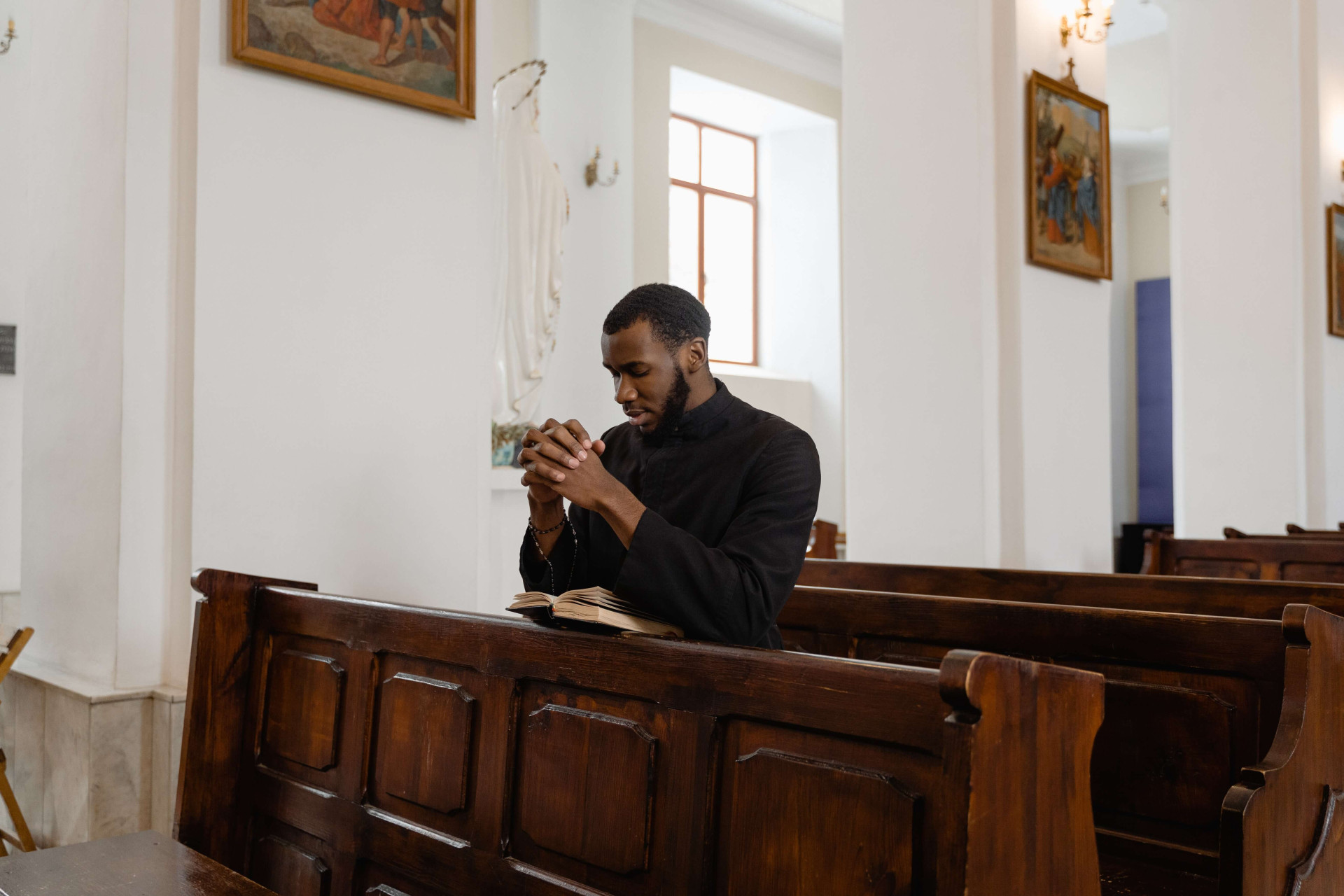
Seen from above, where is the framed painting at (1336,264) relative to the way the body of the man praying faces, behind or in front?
behind

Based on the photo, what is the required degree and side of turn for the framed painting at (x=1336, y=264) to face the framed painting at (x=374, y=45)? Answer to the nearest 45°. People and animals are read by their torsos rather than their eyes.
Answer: approximately 45° to its right

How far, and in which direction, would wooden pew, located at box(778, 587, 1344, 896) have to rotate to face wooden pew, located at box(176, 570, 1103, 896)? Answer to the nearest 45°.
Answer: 0° — it already faces it

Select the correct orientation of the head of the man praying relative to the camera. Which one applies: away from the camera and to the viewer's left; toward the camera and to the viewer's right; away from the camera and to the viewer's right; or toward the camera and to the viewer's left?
toward the camera and to the viewer's left

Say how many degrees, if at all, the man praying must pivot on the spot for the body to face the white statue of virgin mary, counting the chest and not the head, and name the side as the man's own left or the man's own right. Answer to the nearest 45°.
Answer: approximately 135° to the man's own right

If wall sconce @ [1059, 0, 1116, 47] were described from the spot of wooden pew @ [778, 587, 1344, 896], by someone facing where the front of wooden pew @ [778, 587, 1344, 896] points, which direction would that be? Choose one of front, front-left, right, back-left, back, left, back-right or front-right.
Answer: back-right

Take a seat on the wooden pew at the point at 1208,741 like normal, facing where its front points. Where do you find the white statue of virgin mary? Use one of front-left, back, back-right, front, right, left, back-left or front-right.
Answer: right

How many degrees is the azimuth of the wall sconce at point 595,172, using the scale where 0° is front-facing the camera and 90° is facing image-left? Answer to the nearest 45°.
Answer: approximately 315°

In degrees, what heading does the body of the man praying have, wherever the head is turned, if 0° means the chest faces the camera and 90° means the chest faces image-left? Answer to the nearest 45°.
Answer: approximately 45°
